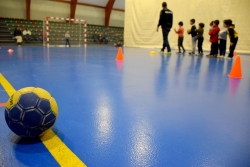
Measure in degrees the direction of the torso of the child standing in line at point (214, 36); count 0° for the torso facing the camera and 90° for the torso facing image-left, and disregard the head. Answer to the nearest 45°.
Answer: approximately 90°

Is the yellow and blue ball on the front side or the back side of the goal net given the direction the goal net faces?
on the front side

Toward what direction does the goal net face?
toward the camera
